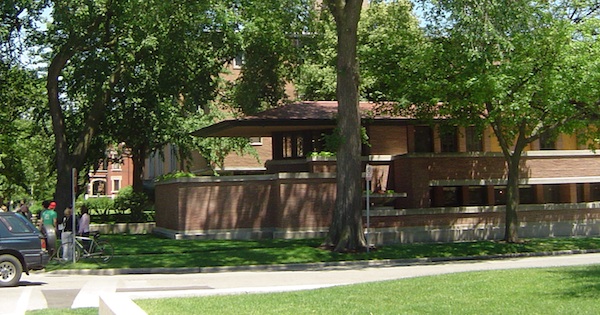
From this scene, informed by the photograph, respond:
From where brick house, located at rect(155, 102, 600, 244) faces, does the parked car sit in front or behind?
in front

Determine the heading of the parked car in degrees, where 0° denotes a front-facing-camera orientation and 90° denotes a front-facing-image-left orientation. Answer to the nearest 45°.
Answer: approximately 90°

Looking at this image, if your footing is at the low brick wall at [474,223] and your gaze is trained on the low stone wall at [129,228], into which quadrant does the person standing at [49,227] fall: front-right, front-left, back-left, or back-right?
front-left

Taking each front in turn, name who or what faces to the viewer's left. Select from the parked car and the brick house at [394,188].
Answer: the parked car

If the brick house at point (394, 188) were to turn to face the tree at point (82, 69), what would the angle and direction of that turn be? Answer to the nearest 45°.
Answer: approximately 90° to its right

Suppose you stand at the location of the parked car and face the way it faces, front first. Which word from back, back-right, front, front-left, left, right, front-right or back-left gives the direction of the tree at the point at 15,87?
right

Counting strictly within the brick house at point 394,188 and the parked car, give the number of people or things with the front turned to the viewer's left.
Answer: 1

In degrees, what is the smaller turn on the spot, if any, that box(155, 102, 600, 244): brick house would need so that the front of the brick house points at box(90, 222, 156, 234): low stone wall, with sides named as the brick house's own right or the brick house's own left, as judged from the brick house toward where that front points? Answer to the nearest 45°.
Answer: approximately 90° to the brick house's own right

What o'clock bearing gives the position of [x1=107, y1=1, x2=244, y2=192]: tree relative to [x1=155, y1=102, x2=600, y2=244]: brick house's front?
The tree is roughly at 3 o'clock from the brick house.

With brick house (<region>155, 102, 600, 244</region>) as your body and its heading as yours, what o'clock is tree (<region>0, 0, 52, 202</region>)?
The tree is roughly at 3 o'clock from the brick house.

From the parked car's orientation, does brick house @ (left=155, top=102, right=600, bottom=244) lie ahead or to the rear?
to the rear

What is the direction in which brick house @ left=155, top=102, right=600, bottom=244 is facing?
toward the camera
